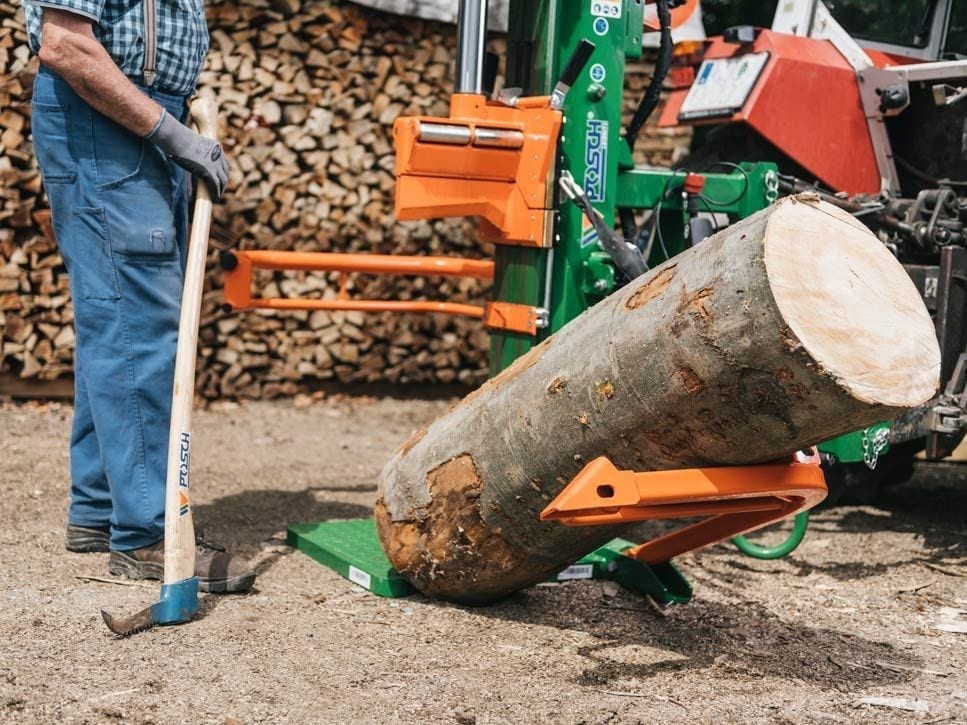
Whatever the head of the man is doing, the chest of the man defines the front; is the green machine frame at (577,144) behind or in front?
in front

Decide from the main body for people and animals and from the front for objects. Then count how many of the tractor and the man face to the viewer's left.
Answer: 0

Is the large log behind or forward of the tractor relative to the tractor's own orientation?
behind

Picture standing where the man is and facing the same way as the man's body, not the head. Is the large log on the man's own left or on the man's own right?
on the man's own right

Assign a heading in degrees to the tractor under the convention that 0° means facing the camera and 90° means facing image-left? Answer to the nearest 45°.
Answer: approximately 225°

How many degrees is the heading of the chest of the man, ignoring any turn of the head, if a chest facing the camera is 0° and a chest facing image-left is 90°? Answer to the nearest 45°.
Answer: approximately 270°

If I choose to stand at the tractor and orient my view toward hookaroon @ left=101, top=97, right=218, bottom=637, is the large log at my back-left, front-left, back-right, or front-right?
front-left

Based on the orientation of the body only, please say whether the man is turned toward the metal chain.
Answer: yes
